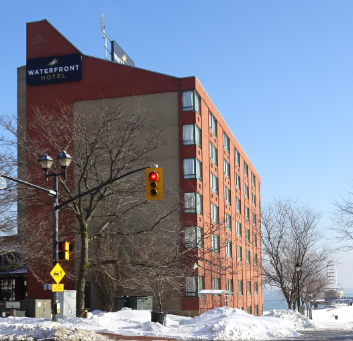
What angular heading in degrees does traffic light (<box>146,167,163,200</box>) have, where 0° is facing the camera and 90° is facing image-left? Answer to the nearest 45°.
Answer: approximately 0°
